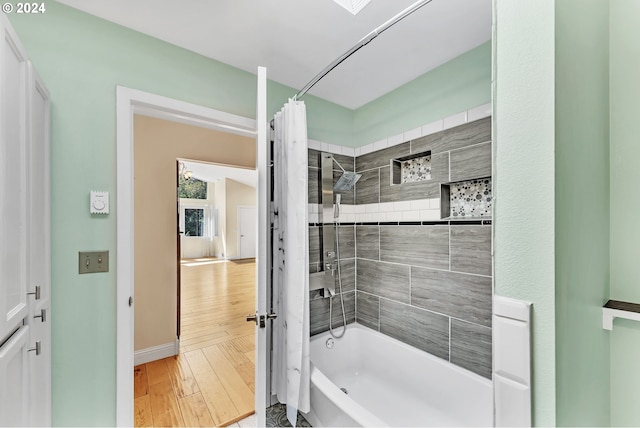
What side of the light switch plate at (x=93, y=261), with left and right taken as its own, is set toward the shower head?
left

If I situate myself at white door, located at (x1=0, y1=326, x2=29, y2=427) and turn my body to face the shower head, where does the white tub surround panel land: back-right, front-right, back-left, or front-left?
front-right

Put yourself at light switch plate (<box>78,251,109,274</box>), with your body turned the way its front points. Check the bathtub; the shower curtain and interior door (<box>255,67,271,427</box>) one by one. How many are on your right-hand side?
0

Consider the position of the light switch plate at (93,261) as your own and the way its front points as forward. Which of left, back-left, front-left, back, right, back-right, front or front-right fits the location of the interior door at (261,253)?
front-left

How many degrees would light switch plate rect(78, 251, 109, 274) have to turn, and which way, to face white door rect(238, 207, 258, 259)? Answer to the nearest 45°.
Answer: approximately 135° to its left

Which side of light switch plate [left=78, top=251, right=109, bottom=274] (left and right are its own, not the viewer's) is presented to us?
front

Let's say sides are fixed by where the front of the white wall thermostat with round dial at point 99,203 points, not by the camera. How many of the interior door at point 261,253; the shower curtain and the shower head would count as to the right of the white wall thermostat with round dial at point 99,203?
0

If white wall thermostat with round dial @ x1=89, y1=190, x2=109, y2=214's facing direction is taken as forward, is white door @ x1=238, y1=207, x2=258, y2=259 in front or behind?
behind

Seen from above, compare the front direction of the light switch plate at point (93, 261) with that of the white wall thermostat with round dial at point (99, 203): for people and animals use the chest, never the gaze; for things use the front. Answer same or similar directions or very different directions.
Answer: same or similar directions

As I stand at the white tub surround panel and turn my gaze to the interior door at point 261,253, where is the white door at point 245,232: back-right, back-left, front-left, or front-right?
front-right
